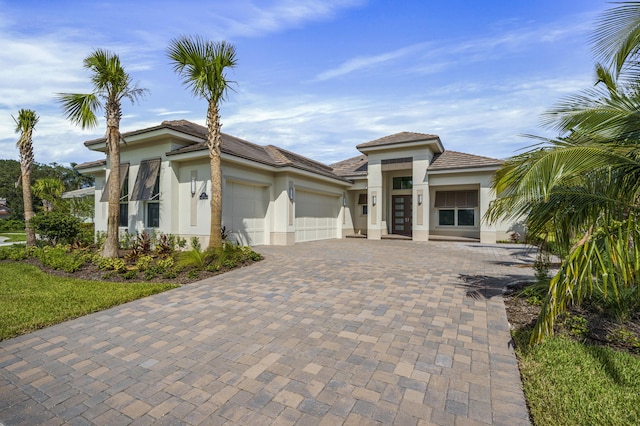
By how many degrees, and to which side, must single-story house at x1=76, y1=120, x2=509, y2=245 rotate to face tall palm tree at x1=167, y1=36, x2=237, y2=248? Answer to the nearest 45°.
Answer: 0° — it already faces it

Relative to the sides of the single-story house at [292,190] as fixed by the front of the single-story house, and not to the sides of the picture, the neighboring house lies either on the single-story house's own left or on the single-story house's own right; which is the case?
on the single-story house's own right

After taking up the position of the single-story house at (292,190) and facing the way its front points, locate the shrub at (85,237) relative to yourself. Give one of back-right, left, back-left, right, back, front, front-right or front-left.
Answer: right

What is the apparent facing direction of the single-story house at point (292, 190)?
toward the camera

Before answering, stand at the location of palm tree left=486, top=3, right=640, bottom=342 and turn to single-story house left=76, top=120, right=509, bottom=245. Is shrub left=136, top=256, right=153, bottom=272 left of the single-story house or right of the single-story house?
left

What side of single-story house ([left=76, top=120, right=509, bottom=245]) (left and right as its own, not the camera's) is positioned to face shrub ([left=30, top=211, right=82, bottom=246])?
right

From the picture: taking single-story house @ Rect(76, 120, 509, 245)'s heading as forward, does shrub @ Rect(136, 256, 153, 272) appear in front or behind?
in front

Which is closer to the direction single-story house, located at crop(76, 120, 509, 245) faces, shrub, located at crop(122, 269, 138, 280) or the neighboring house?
the shrub

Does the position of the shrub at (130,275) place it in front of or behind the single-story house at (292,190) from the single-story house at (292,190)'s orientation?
in front

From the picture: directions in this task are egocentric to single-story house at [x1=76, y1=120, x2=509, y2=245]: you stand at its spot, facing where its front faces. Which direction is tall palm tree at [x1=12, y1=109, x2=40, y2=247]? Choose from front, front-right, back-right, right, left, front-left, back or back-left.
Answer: right

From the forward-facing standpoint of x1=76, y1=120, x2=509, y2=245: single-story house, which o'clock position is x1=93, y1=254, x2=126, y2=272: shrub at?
The shrub is roughly at 1 o'clock from the single-story house.

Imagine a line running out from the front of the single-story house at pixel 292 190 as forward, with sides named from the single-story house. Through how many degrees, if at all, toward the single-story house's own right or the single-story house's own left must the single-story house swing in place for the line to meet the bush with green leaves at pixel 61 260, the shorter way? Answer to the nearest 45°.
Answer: approximately 45° to the single-story house's own right

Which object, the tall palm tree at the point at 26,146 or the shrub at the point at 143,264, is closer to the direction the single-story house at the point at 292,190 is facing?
the shrub
